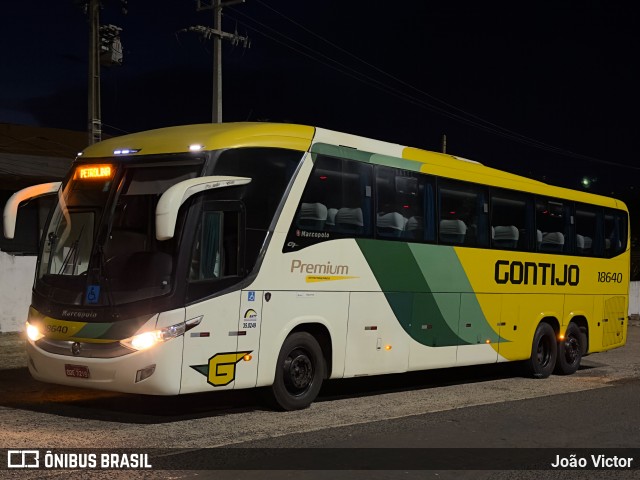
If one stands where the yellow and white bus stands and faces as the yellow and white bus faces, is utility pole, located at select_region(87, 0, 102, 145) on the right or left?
on its right

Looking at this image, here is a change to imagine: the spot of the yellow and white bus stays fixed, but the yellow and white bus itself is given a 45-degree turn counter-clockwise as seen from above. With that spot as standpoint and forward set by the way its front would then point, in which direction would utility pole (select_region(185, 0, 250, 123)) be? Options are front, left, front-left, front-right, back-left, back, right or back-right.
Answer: back

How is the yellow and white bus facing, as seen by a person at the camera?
facing the viewer and to the left of the viewer
